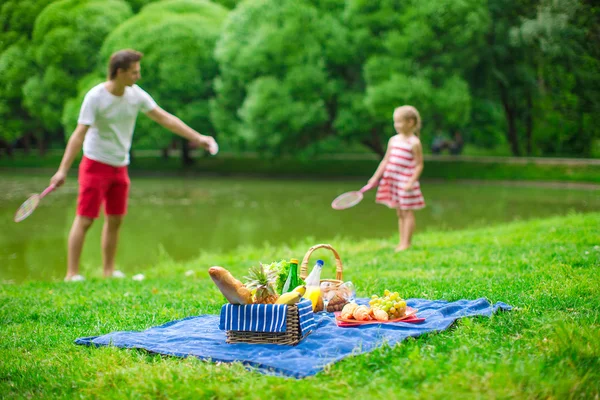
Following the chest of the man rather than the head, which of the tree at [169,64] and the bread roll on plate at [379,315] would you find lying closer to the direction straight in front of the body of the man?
the bread roll on plate

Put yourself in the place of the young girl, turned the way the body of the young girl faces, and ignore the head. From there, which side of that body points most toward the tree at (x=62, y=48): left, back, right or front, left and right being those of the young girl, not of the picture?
right

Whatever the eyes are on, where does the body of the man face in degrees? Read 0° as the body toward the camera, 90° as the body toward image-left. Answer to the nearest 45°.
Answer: approximately 315°

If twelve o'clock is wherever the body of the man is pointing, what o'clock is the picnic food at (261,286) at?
The picnic food is roughly at 1 o'clock from the man.

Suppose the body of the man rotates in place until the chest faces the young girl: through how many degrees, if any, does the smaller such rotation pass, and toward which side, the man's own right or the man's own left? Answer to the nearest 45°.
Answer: approximately 45° to the man's own left

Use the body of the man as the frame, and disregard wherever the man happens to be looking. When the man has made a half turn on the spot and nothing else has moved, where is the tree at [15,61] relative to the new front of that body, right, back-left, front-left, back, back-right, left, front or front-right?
front-right

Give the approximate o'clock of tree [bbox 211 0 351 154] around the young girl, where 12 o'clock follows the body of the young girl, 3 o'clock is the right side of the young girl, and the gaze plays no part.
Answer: The tree is roughly at 4 o'clock from the young girl.

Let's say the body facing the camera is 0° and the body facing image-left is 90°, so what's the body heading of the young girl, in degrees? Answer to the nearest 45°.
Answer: approximately 45°

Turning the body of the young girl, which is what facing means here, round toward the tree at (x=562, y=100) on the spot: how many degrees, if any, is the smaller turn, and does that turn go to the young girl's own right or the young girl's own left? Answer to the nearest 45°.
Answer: approximately 135° to the young girl's own right

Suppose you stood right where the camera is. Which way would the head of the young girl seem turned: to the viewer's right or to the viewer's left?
to the viewer's left
